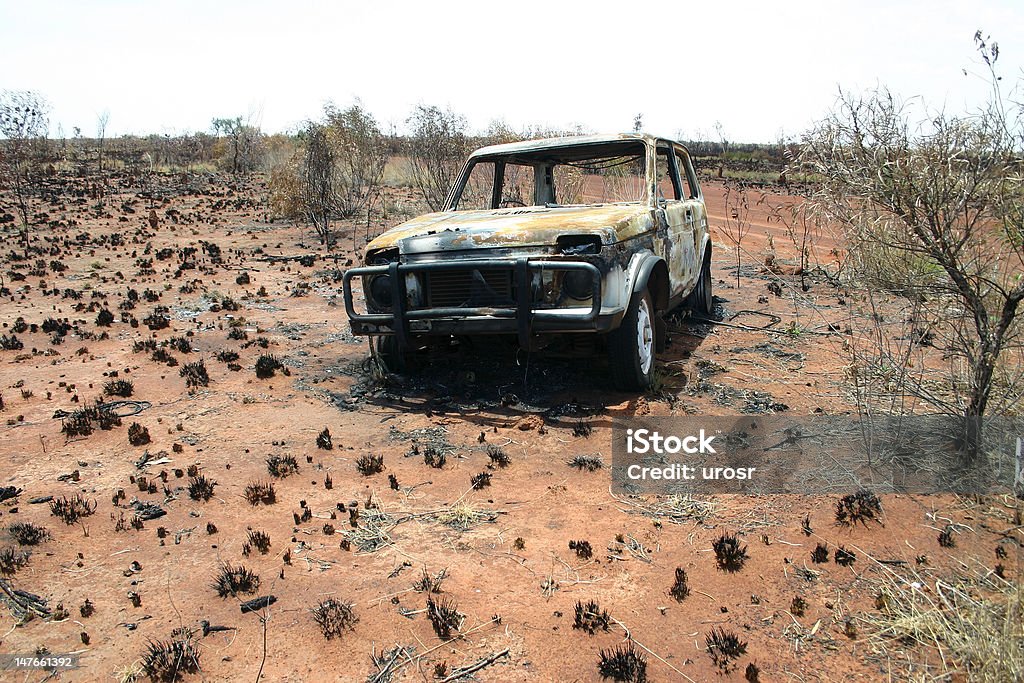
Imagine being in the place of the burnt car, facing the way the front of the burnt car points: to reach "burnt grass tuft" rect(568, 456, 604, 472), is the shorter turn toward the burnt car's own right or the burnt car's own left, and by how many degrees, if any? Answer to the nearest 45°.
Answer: approximately 45° to the burnt car's own left

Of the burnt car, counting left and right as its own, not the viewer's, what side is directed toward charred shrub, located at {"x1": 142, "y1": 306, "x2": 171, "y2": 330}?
right

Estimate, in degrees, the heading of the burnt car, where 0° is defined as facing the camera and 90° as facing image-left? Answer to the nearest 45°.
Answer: approximately 45°

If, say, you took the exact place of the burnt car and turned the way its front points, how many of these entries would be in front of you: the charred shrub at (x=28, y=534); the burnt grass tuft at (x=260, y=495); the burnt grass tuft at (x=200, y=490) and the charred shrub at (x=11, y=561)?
4

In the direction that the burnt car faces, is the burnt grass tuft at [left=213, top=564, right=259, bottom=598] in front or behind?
in front

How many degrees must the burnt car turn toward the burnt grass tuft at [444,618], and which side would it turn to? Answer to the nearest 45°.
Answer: approximately 45° to its left

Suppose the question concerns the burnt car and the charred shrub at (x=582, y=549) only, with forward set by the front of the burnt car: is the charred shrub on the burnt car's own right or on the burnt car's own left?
on the burnt car's own left

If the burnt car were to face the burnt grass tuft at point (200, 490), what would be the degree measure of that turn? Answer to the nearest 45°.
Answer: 0° — it already faces it

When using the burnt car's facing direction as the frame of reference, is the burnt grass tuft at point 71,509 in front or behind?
in front

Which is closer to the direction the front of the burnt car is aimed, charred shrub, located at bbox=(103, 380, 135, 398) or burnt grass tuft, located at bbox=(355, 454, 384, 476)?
the burnt grass tuft
